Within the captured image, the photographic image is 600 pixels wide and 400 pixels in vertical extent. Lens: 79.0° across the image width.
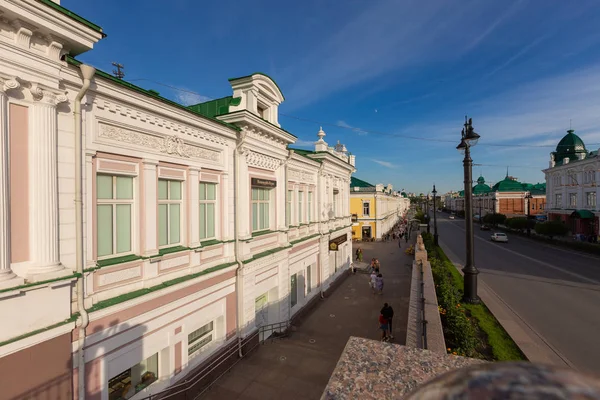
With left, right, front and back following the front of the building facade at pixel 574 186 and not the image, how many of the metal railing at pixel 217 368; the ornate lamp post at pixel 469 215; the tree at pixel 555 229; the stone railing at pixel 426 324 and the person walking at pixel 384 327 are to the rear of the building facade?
0

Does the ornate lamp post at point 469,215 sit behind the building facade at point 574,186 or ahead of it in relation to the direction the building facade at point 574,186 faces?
ahead

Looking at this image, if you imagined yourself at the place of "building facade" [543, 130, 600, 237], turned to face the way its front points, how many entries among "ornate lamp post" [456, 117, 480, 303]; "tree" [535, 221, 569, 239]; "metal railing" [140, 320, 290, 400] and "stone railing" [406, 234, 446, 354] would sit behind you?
0

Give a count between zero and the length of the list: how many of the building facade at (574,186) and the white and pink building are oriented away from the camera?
0

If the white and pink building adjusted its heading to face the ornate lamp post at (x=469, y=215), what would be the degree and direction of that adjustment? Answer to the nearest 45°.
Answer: approximately 45° to its left

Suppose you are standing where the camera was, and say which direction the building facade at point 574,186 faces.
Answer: facing the viewer and to the left of the viewer

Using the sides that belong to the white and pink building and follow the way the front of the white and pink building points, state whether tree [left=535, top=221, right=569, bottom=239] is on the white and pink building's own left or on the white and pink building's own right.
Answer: on the white and pink building's own left

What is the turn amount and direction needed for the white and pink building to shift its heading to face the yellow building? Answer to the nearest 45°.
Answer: approximately 90° to its left

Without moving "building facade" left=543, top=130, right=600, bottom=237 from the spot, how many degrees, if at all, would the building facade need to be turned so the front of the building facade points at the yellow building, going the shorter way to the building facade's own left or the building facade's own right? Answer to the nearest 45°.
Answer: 0° — it already faces it

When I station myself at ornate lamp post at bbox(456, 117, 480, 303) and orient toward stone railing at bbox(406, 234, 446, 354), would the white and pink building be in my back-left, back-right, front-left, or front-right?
front-right

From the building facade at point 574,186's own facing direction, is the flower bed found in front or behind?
in front
